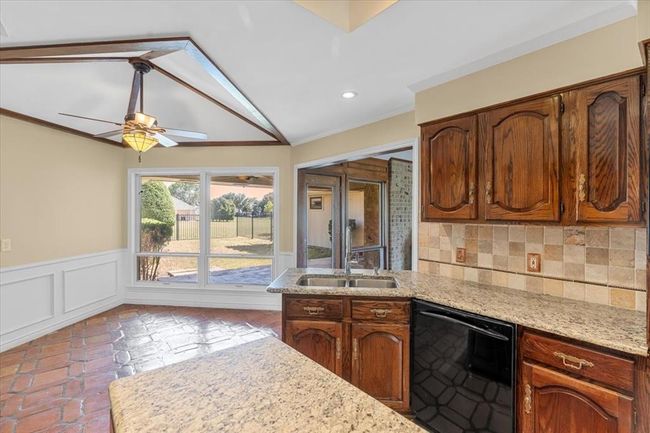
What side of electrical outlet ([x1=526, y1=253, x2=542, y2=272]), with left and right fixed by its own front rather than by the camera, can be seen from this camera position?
front

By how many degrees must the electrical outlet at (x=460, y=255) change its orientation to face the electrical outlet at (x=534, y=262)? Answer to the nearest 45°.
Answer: approximately 45° to its left

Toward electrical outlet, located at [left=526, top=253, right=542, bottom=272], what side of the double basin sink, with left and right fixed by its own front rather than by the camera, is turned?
left

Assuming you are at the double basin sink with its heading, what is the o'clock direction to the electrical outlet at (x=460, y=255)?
The electrical outlet is roughly at 9 o'clock from the double basin sink.

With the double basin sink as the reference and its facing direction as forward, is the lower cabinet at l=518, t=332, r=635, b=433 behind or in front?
in front

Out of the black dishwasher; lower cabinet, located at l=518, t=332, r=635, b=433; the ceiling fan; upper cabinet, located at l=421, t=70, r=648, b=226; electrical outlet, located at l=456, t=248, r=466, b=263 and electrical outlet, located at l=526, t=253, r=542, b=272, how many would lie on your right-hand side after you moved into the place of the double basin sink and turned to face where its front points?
1

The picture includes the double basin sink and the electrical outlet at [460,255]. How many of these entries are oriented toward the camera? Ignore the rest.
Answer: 2

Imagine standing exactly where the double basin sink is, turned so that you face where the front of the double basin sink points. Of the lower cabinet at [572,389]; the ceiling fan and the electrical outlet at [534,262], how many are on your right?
1

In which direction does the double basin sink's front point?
toward the camera

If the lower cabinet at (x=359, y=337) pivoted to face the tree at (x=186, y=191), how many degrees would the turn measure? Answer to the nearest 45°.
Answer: approximately 135° to its right

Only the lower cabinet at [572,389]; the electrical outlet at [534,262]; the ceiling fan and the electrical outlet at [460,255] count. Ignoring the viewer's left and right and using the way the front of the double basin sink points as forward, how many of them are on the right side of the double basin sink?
1

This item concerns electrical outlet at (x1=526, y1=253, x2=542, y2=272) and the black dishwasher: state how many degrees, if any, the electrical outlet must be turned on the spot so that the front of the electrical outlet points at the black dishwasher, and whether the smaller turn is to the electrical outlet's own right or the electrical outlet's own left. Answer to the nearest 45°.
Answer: approximately 45° to the electrical outlet's own right

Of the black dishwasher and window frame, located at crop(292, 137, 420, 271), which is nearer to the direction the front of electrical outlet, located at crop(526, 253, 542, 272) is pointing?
the black dishwasher

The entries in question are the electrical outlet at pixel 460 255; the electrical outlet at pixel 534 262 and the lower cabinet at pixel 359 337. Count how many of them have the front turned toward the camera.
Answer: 3

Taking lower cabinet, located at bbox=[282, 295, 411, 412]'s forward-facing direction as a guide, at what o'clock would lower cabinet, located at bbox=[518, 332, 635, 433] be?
lower cabinet, located at bbox=[518, 332, 635, 433] is roughly at 10 o'clock from lower cabinet, located at bbox=[282, 295, 411, 412].
